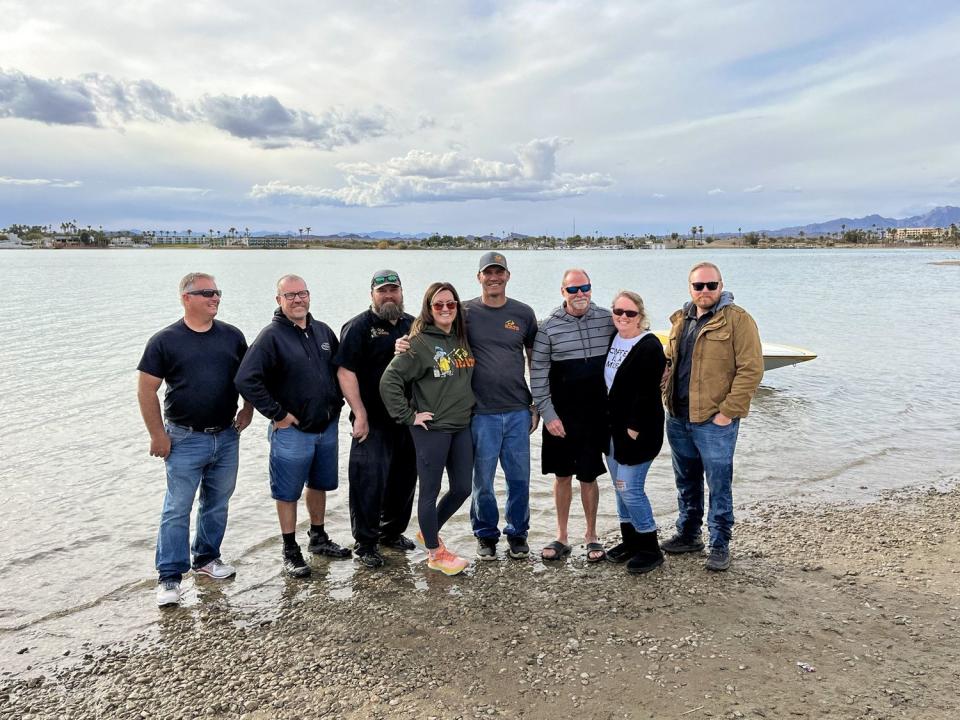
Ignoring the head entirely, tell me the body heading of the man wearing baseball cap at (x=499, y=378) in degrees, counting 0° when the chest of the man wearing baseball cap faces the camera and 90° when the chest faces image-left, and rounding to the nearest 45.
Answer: approximately 0°

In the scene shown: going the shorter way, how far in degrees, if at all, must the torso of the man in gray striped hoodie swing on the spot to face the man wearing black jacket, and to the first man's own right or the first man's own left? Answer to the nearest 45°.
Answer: approximately 90° to the first man's own right

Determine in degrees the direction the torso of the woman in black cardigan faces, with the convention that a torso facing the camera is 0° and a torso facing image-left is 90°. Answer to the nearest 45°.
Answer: approximately 45°

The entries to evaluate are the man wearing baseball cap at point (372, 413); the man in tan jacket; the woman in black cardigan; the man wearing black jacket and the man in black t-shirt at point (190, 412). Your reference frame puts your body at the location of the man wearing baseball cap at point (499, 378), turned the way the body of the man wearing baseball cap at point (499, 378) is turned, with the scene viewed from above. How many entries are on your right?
3

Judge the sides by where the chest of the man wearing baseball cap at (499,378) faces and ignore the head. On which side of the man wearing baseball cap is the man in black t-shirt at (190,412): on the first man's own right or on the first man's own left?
on the first man's own right

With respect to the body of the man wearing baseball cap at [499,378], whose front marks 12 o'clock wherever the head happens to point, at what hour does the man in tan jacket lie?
The man in tan jacket is roughly at 9 o'clock from the man wearing baseball cap.

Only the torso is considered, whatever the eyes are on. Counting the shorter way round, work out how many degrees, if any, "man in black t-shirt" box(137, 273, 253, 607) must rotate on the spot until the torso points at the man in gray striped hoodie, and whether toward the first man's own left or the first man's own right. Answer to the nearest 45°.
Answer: approximately 45° to the first man's own left

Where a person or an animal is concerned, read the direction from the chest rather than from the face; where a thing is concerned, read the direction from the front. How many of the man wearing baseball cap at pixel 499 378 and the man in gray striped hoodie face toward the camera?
2
